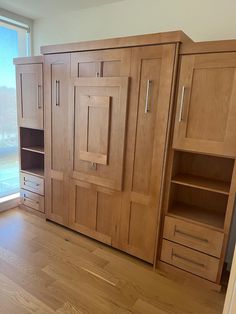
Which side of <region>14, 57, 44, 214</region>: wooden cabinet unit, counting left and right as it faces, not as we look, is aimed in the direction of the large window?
right

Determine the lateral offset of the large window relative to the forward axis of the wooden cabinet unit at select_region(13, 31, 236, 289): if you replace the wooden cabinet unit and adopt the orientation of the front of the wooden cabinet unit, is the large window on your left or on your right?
on your right

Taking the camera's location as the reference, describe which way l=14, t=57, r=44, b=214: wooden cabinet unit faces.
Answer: facing the viewer and to the left of the viewer
